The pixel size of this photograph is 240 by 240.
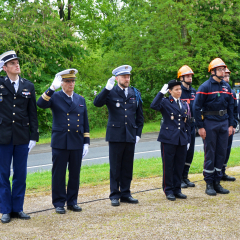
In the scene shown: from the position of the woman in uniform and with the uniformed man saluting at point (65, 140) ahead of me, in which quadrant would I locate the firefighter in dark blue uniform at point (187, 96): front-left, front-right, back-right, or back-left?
back-right

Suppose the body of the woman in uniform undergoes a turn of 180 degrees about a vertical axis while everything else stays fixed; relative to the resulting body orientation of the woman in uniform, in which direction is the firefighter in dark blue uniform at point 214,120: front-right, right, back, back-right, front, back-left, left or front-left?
right

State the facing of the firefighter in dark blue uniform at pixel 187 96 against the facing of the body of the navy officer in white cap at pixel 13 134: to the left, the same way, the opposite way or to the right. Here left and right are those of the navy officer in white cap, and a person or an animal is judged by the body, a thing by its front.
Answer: the same way

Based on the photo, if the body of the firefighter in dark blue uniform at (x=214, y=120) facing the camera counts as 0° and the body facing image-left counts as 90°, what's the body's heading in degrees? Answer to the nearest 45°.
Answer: approximately 315°

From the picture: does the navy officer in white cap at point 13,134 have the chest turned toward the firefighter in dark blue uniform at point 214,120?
no

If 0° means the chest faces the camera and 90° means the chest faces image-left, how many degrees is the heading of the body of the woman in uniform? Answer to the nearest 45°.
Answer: approximately 315°

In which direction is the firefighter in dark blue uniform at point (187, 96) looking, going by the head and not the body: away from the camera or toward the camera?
toward the camera

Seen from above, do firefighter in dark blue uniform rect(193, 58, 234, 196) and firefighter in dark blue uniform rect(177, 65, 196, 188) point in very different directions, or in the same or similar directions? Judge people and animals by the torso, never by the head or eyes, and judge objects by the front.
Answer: same or similar directions

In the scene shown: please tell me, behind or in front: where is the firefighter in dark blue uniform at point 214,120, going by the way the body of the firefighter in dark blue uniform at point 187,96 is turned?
in front

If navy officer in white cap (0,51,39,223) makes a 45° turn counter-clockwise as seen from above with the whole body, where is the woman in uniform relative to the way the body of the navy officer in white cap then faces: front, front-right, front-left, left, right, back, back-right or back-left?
front-left

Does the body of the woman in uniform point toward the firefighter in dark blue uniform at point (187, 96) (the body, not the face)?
no

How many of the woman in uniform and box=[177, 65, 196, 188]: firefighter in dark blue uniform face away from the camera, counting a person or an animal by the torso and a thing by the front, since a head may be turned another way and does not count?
0

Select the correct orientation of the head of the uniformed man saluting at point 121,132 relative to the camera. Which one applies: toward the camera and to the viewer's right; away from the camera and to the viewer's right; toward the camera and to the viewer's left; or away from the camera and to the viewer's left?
toward the camera and to the viewer's right

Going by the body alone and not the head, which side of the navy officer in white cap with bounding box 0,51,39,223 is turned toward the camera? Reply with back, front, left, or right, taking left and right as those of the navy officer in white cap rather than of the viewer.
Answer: front

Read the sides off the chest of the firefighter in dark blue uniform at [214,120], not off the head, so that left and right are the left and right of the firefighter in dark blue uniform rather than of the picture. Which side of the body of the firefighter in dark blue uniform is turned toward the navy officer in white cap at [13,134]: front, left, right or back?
right

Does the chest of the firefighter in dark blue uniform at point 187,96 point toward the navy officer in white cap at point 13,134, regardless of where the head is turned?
no

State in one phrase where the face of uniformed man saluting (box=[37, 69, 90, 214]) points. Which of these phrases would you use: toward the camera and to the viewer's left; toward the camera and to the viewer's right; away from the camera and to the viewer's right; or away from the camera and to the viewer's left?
toward the camera and to the viewer's right
